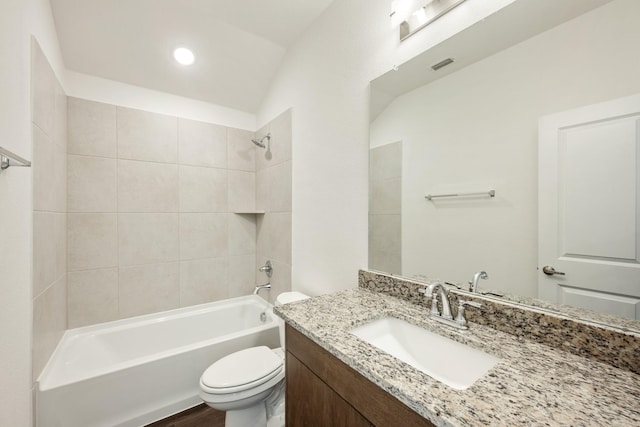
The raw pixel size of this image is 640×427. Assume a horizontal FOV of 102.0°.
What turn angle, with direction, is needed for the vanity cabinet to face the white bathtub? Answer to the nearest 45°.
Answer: approximately 90° to its right

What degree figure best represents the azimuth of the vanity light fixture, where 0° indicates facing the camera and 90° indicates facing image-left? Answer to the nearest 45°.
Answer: approximately 45°

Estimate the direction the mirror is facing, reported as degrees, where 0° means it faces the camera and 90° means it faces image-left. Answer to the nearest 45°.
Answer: approximately 45°

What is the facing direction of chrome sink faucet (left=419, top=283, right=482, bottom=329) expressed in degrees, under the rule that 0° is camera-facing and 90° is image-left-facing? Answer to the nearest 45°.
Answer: approximately 45°

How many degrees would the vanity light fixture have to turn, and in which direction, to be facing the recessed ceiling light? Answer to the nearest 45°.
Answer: approximately 45° to its right
